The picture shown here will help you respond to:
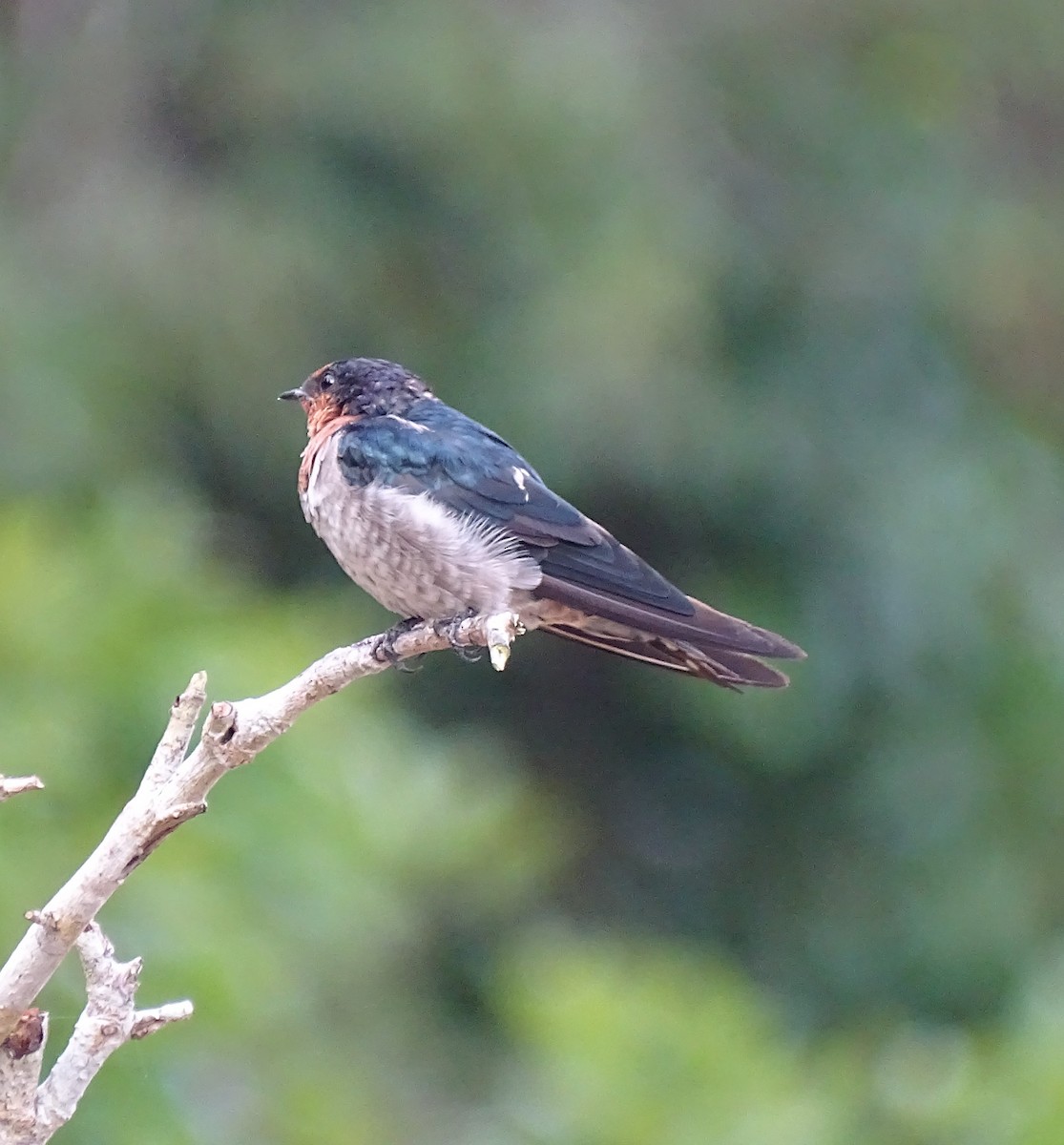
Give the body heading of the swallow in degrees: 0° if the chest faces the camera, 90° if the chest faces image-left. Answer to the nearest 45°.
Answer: approximately 90°
